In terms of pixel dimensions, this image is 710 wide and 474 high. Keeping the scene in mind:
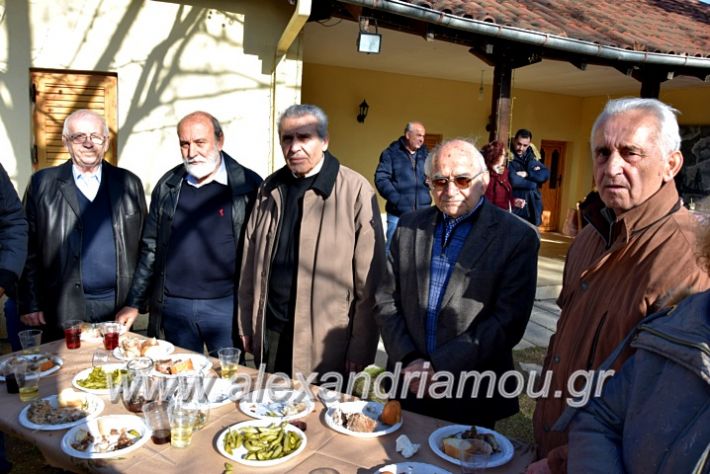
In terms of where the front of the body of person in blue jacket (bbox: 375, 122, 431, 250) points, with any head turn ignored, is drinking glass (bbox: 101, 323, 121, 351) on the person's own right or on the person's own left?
on the person's own right

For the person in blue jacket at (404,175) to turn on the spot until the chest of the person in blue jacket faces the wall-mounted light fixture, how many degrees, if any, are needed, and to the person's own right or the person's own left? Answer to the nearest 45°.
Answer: approximately 135° to the person's own left

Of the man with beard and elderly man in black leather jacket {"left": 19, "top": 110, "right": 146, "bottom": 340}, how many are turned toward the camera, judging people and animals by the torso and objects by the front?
2

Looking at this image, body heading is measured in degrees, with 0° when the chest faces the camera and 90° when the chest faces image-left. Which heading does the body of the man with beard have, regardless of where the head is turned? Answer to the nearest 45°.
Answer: approximately 0°

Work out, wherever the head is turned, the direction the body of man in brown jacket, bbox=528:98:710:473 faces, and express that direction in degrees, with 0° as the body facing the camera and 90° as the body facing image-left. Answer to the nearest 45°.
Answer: approximately 45°

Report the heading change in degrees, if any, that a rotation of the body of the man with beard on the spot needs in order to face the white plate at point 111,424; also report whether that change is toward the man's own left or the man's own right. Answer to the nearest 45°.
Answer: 0° — they already face it

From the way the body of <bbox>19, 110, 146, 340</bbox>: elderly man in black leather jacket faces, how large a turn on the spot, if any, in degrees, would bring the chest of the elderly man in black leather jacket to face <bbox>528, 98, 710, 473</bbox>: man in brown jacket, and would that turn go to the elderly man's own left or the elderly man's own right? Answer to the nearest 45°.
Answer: approximately 45° to the elderly man's own left
